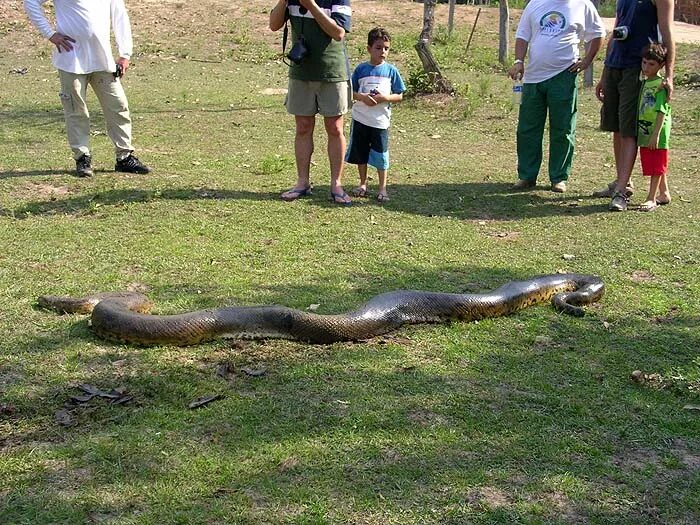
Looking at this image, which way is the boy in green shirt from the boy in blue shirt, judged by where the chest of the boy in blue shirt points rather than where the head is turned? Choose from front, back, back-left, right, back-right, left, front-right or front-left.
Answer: left

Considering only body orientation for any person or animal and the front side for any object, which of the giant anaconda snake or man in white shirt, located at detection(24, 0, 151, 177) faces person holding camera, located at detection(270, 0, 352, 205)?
the man in white shirt

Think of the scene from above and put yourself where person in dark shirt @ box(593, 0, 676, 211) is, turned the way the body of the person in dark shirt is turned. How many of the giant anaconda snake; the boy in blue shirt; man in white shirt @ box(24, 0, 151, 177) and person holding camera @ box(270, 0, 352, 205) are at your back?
0

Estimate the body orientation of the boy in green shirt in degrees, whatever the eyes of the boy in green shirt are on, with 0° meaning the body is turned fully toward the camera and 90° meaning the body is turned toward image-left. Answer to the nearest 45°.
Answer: approximately 45°

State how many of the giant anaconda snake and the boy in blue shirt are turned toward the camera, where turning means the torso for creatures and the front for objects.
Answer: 1

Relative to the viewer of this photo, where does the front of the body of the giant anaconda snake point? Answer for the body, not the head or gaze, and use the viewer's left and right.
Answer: facing to the left of the viewer

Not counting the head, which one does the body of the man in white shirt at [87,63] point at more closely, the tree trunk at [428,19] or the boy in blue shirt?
the boy in blue shirt

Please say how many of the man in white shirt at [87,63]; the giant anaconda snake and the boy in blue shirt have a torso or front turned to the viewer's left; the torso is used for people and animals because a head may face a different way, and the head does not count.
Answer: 1

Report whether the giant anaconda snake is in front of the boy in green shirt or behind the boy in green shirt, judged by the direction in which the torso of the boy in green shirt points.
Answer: in front

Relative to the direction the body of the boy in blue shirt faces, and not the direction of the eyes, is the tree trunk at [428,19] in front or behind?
behind

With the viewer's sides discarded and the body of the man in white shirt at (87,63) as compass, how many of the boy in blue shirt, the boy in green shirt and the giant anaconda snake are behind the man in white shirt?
0

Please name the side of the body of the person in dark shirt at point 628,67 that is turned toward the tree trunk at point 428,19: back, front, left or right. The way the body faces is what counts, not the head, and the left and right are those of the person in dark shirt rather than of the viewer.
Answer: right

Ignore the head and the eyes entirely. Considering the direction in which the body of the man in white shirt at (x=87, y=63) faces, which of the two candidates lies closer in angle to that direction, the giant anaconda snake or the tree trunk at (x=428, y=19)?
the giant anaconda snake

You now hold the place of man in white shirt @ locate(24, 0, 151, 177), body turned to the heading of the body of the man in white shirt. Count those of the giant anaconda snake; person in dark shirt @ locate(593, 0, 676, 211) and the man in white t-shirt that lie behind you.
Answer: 0

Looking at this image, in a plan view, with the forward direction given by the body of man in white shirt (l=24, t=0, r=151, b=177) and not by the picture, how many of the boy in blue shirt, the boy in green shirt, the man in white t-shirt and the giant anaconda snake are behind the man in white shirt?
0

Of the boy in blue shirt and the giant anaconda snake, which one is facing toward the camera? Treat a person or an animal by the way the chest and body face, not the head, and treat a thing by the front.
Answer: the boy in blue shirt

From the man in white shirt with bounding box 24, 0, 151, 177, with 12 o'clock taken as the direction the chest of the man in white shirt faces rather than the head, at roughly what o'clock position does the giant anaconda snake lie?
The giant anaconda snake is roughly at 1 o'clock from the man in white shirt.

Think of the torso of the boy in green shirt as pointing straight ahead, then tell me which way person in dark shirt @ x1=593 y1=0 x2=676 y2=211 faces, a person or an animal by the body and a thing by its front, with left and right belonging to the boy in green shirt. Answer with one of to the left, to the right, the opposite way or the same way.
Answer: the same way

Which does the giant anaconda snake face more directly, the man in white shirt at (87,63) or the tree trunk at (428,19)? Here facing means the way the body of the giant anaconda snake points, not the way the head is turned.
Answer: the man in white shirt

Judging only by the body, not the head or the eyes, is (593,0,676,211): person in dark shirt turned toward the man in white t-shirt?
no

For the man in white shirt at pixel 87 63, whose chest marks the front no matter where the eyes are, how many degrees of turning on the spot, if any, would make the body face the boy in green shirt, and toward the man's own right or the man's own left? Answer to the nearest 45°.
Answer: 0° — they already face them

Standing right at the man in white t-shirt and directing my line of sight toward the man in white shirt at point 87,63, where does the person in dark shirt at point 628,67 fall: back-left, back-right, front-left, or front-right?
back-left
